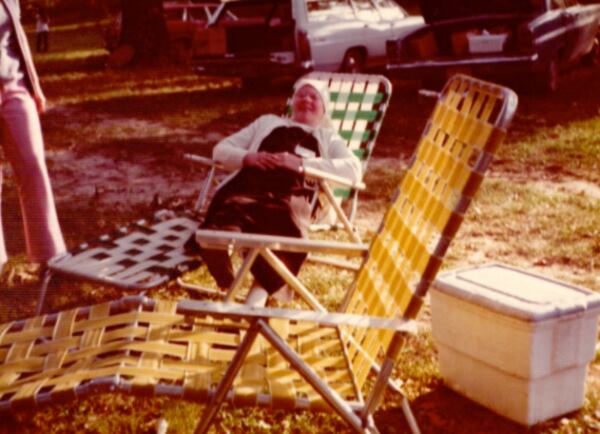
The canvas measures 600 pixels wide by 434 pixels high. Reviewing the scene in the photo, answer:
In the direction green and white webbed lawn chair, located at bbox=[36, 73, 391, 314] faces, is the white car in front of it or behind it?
behind

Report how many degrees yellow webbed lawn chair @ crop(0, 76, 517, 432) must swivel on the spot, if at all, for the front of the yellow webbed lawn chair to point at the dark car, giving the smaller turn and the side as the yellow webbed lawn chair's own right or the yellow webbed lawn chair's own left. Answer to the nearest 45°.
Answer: approximately 90° to the yellow webbed lawn chair's own right

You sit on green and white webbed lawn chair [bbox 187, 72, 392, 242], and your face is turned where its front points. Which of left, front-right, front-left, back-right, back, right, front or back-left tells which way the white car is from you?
back-right

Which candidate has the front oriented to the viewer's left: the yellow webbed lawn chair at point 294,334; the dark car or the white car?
the yellow webbed lawn chair

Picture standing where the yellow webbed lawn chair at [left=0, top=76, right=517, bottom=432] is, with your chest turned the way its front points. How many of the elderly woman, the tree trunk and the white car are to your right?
3

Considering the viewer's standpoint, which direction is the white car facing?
facing away from the viewer and to the right of the viewer

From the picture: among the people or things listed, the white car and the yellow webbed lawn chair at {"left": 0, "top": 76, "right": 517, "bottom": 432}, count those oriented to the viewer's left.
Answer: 1

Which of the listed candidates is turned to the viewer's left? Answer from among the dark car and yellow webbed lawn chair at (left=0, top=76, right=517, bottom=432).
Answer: the yellow webbed lawn chair

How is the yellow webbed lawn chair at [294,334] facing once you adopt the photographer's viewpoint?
facing to the left of the viewer
